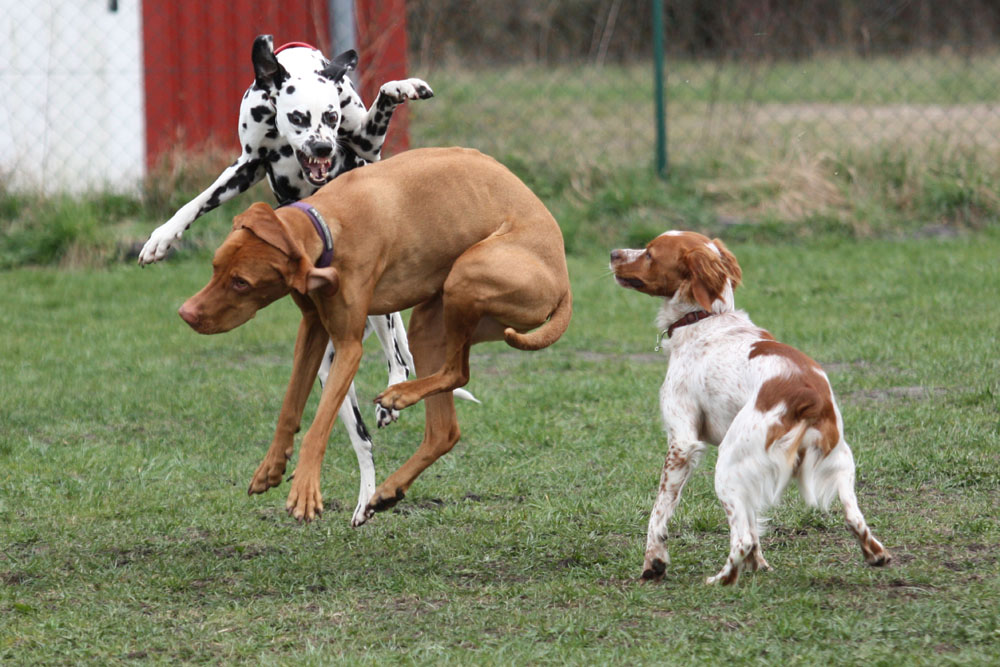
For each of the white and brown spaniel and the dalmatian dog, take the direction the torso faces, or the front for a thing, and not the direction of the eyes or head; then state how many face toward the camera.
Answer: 1

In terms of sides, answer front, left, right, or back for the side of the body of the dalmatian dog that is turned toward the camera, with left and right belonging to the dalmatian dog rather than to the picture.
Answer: front

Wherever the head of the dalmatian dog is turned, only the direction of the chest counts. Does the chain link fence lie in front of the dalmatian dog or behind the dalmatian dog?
behind

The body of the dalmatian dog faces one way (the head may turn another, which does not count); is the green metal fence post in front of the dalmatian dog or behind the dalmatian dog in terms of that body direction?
behind

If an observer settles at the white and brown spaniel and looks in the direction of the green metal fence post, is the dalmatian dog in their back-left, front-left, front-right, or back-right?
front-left

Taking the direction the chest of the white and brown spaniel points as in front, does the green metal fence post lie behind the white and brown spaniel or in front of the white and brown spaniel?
in front

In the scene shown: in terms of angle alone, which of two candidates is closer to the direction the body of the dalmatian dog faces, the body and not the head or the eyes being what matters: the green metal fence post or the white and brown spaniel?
the white and brown spaniel

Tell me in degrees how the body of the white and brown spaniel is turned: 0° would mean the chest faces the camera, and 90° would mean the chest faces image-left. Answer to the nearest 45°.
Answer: approximately 135°

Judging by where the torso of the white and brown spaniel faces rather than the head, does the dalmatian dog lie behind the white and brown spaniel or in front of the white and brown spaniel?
in front

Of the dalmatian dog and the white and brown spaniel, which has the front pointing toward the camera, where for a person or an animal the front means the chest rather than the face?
the dalmatian dog

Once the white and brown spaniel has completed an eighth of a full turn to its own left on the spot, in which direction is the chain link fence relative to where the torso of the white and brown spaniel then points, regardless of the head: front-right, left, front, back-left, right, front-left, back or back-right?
right
